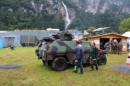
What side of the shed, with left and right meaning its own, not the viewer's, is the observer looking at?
front

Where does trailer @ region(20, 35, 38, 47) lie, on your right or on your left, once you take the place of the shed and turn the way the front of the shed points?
on your right

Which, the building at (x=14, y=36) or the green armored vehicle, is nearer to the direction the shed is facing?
the green armored vehicle

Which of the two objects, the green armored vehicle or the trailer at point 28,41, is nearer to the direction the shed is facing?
the green armored vehicle

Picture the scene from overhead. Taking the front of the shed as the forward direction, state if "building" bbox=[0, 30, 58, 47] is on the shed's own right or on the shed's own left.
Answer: on the shed's own right
